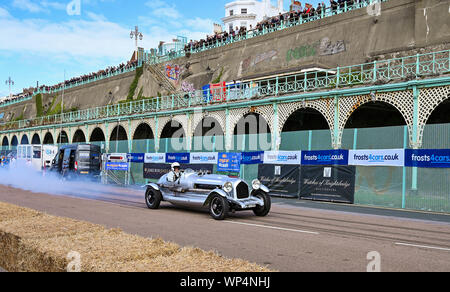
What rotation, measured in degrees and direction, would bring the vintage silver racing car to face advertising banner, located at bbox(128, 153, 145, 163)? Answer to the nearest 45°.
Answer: approximately 135° to its left

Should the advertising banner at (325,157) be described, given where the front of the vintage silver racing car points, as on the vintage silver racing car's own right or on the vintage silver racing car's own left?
on the vintage silver racing car's own left

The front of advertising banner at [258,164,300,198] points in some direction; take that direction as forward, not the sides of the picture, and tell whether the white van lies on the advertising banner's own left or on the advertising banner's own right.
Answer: on the advertising banner's own right

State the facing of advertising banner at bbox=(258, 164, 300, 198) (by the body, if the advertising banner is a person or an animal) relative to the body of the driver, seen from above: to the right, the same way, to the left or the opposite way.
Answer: to the right

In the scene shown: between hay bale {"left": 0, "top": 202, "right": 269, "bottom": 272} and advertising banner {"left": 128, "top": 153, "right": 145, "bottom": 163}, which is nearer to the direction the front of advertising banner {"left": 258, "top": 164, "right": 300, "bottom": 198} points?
the hay bale

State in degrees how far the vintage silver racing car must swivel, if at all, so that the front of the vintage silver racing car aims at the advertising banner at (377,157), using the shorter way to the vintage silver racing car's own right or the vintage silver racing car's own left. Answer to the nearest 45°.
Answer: approximately 90° to the vintage silver racing car's own left

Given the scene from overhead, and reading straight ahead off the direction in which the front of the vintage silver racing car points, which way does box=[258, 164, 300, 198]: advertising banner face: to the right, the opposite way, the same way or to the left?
to the right
